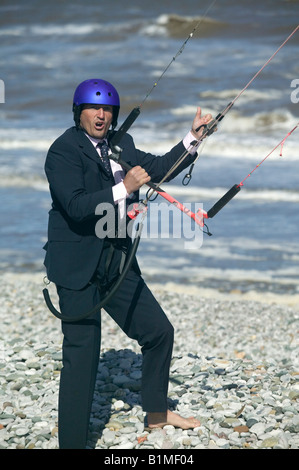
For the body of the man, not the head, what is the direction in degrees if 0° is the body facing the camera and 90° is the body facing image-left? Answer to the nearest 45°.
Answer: approximately 315°
